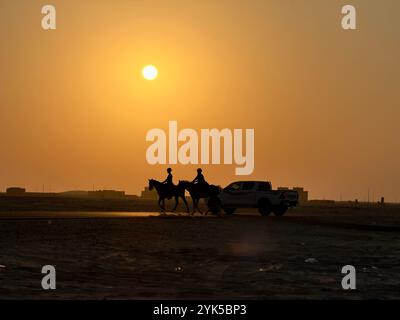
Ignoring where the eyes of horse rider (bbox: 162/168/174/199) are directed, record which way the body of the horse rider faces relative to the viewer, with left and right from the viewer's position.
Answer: facing to the left of the viewer

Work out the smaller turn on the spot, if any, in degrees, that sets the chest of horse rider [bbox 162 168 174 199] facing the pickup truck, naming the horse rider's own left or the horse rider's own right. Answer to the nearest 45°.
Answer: approximately 135° to the horse rider's own right

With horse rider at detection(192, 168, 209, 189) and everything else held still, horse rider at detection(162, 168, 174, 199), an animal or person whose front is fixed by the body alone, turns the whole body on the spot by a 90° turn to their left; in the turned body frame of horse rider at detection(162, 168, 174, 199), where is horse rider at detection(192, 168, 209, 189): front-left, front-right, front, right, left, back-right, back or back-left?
left
